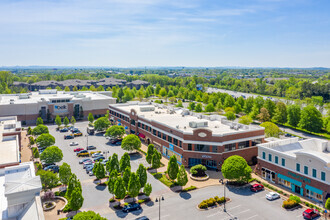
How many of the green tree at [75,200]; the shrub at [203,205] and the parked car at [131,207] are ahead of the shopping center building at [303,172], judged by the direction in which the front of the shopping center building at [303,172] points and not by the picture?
3

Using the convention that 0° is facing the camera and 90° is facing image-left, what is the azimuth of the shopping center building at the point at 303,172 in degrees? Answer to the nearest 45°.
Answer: approximately 45°

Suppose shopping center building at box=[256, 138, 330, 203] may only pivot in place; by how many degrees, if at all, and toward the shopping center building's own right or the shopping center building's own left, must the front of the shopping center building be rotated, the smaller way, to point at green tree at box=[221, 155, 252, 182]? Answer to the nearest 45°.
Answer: approximately 45° to the shopping center building's own right

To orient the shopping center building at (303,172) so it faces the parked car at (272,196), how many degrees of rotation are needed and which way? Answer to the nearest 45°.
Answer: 0° — it already faces it

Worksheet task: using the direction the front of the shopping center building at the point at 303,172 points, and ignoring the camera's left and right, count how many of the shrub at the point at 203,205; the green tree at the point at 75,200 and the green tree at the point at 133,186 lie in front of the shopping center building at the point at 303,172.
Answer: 3

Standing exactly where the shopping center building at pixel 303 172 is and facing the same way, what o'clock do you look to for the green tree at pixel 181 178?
The green tree is roughly at 1 o'clock from the shopping center building.

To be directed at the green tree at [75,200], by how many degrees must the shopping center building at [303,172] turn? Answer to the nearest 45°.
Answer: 0° — it already faces it
